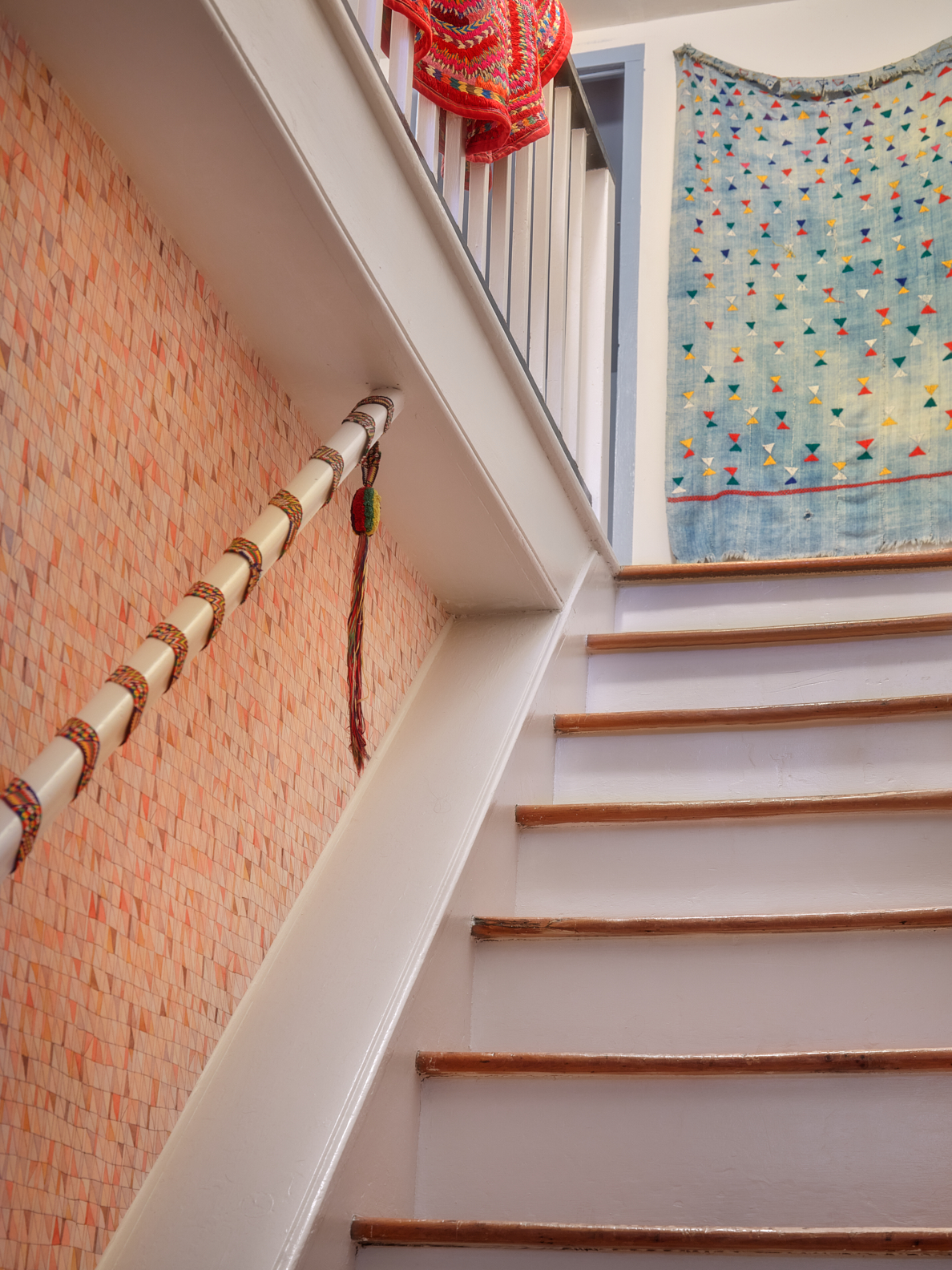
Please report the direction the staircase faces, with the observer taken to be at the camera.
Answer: facing the viewer

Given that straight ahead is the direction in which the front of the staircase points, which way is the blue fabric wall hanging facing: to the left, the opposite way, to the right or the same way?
the same way

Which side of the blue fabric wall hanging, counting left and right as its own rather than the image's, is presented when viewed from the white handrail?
front

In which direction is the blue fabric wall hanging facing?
toward the camera

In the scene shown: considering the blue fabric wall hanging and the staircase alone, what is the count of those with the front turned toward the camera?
2

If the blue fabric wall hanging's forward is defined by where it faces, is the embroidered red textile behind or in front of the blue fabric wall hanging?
in front

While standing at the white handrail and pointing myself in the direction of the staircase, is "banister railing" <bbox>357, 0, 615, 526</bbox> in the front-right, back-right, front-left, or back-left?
front-left

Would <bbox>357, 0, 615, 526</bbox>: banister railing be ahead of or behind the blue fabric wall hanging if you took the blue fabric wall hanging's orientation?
ahead
